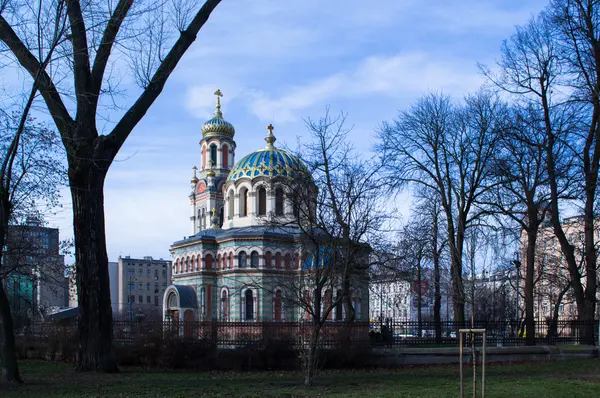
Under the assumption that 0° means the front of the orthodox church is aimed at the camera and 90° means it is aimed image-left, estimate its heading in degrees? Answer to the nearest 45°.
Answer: approximately 135°

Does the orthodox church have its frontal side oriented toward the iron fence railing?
no
